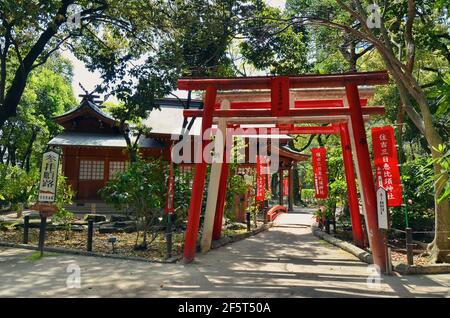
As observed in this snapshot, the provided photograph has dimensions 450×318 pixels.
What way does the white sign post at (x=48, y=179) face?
toward the camera

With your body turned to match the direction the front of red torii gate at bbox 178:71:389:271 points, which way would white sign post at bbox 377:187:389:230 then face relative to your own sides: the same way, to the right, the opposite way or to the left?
the same way

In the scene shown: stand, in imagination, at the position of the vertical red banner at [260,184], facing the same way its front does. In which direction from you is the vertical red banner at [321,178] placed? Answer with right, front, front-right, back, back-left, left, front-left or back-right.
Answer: front-left

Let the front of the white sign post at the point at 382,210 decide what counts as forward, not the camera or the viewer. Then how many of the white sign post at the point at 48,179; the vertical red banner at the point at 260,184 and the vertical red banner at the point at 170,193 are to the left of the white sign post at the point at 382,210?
0

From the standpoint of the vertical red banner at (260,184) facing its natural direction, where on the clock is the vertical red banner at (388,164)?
the vertical red banner at (388,164) is roughly at 11 o'clock from the vertical red banner at (260,184).

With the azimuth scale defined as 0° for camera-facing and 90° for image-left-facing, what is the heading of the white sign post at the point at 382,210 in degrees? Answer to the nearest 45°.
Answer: approximately 0°

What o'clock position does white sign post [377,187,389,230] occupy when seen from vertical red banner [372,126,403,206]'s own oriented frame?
The white sign post is roughly at 12 o'clock from the vertical red banner.

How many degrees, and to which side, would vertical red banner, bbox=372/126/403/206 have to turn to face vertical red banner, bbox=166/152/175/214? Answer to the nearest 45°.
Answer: approximately 90° to its right

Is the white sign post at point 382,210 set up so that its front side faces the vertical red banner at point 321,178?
no

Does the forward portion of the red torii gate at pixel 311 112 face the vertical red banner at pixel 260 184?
no

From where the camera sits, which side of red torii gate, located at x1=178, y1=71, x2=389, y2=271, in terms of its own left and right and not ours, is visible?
front

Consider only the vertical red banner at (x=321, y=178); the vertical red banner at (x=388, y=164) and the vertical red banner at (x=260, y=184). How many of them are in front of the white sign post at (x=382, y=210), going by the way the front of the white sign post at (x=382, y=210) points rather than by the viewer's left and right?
0

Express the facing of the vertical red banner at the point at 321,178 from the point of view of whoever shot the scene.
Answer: facing the viewer
